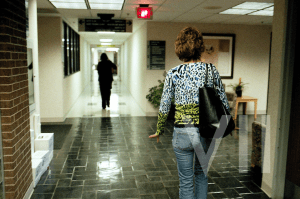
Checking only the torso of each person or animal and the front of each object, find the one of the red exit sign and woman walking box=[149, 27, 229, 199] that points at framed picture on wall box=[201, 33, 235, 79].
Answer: the woman walking

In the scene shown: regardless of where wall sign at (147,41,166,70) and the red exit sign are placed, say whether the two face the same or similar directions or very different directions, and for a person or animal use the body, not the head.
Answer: same or similar directions

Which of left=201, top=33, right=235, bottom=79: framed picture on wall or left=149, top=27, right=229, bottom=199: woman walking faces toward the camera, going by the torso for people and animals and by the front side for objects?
the framed picture on wall

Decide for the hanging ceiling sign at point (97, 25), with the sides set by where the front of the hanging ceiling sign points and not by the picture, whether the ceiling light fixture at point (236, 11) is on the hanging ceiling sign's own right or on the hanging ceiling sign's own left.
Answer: on the hanging ceiling sign's own left

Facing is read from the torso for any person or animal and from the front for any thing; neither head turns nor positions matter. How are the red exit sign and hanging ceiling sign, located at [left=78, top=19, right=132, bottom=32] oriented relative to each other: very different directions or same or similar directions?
same or similar directions

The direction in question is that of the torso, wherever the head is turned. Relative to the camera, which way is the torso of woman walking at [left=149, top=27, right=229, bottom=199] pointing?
away from the camera

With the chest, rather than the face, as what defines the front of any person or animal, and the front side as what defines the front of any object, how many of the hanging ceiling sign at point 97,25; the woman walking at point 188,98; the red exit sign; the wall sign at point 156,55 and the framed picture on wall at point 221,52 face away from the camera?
1

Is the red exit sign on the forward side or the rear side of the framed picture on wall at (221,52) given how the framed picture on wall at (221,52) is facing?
on the forward side

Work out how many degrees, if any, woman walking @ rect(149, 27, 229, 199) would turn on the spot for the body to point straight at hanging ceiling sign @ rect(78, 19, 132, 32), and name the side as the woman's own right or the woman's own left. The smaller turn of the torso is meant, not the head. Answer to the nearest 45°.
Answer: approximately 45° to the woman's own left

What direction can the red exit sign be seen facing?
toward the camera

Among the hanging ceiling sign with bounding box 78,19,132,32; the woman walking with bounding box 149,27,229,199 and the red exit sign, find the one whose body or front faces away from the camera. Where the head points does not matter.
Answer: the woman walking

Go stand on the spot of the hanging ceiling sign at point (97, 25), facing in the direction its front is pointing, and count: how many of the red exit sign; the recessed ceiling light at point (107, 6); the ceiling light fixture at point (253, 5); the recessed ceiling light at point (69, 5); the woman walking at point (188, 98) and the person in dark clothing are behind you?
1

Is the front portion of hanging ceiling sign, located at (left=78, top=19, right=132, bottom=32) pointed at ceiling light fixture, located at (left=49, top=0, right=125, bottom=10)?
yes

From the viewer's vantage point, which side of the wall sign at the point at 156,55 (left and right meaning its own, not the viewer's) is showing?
front

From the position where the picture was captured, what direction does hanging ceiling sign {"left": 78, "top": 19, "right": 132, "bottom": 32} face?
facing the viewer

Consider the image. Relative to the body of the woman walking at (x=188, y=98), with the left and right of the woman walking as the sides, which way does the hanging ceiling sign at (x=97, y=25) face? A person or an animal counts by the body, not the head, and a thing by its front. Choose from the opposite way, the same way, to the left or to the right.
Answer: the opposite way
